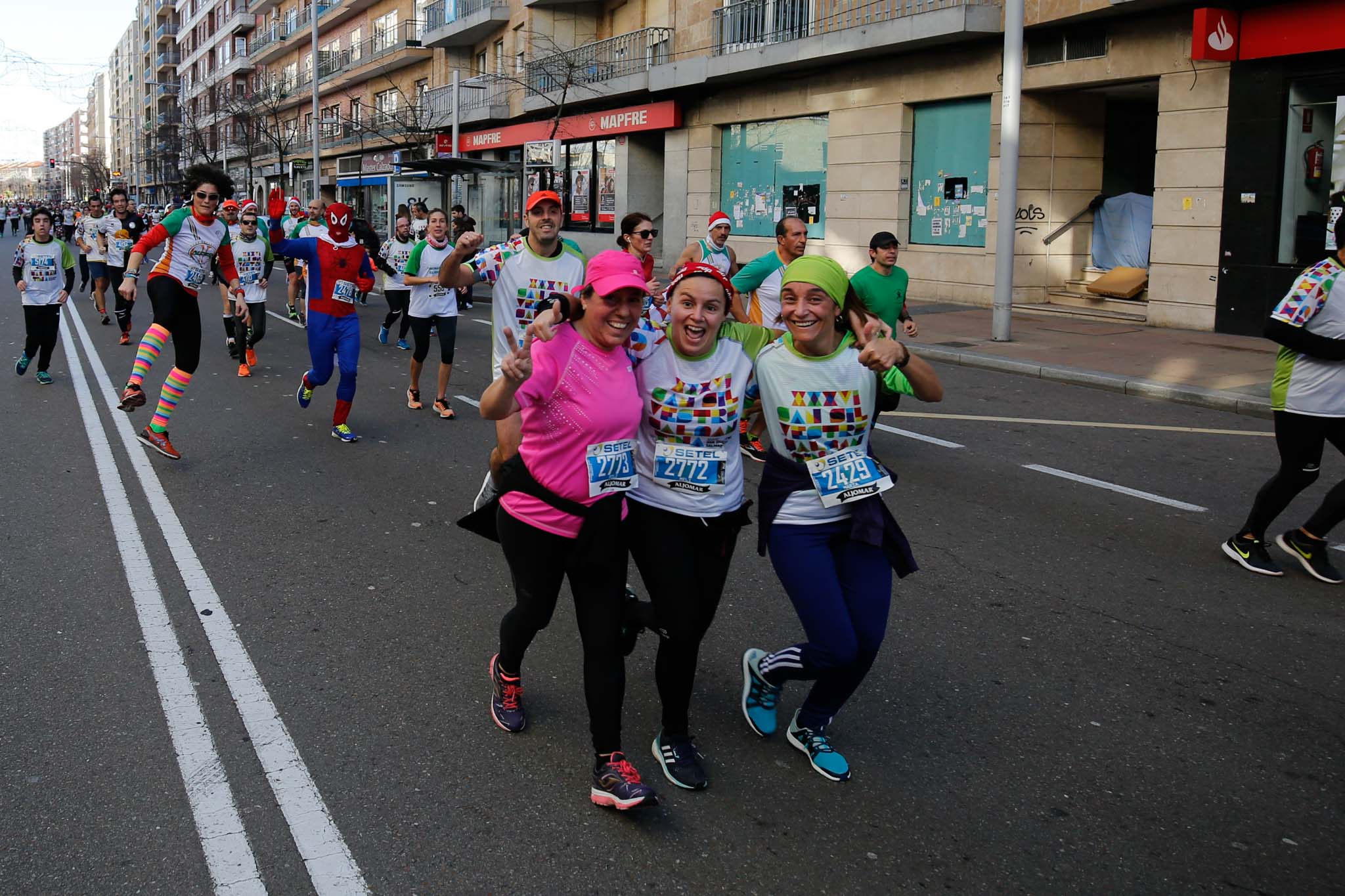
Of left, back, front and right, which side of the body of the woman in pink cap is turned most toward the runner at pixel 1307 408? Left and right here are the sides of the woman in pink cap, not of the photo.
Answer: left

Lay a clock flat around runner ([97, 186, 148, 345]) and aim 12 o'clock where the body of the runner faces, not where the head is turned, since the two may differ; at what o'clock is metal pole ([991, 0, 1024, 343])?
The metal pole is roughly at 10 o'clock from the runner.

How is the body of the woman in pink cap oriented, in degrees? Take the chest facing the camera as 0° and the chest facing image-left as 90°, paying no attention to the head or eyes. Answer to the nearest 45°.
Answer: approximately 315°

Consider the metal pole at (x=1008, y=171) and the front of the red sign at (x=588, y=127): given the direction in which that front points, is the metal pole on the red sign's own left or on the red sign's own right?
on the red sign's own left
